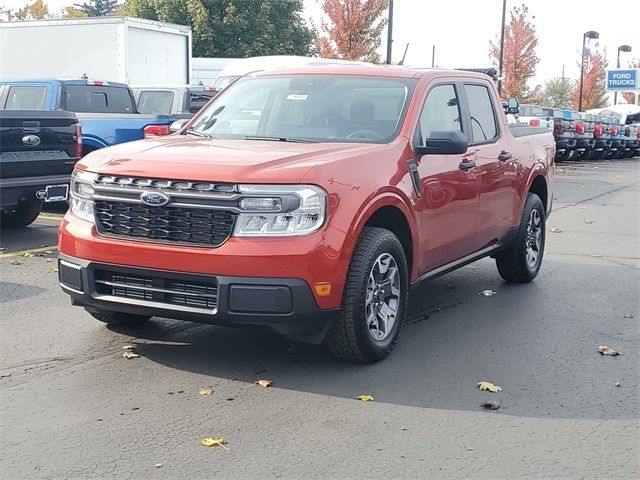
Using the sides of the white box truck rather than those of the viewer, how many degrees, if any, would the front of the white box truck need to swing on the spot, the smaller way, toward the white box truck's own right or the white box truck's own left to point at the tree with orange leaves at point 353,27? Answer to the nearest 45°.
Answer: approximately 90° to the white box truck's own right

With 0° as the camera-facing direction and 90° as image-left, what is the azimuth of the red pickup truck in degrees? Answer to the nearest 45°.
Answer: approximately 45°

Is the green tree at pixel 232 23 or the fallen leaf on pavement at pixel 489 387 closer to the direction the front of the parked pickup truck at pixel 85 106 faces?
the green tree

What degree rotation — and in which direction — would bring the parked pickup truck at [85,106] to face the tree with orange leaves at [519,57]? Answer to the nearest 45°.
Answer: approximately 90° to its right

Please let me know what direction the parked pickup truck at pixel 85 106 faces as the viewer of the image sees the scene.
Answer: facing away from the viewer and to the left of the viewer

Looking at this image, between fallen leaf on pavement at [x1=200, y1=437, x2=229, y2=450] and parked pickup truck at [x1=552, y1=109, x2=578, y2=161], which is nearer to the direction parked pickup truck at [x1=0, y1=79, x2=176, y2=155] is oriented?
the parked pickup truck at [x1=552, y1=109, x2=578, y2=161]

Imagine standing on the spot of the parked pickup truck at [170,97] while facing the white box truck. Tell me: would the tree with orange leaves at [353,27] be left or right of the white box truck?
right

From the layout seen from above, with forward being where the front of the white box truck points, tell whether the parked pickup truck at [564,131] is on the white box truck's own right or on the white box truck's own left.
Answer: on the white box truck's own right

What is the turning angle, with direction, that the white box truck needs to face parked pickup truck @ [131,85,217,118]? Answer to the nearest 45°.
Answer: approximately 135° to its left

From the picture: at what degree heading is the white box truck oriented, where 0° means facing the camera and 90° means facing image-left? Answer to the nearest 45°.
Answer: approximately 135°

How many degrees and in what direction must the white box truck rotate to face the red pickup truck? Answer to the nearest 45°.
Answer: approximately 135° to its left

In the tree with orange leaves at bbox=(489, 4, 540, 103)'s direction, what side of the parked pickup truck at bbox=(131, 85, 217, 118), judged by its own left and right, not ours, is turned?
right
